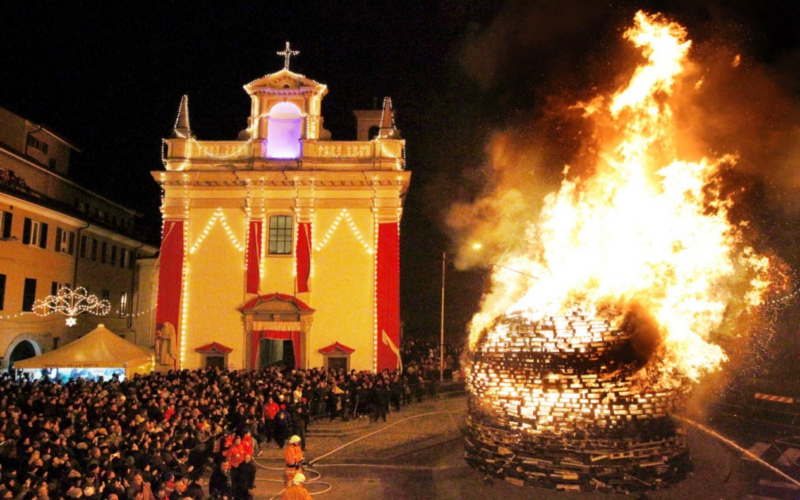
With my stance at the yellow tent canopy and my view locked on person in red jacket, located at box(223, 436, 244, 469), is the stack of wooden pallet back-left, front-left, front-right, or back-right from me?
front-left

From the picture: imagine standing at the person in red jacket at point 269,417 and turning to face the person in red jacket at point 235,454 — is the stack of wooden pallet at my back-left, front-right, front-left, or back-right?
front-left

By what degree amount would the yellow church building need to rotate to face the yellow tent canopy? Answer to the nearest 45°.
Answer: approximately 45° to its right

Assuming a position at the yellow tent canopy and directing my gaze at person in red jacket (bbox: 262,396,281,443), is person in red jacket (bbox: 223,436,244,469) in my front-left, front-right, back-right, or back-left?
front-right

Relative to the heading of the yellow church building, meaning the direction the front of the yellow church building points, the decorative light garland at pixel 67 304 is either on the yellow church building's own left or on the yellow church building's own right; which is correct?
on the yellow church building's own right

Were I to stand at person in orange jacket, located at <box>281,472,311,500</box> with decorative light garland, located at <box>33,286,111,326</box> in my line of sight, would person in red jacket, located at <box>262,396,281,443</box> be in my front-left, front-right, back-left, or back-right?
front-right

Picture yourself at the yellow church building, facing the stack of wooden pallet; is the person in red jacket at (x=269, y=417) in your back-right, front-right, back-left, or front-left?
front-right

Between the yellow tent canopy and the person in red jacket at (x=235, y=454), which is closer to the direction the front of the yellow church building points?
the person in red jacket

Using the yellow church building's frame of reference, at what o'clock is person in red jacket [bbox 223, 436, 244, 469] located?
The person in red jacket is roughly at 12 o'clock from the yellow church building.

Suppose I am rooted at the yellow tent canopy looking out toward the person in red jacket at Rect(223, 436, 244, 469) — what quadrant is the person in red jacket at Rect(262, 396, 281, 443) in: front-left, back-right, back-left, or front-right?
front-left

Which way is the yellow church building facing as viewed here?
toward the camera

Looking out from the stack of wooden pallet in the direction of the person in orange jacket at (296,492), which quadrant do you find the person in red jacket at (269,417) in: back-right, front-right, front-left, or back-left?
front-right

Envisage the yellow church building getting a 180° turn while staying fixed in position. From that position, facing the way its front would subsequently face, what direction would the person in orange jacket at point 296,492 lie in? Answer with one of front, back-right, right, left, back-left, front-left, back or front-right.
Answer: back

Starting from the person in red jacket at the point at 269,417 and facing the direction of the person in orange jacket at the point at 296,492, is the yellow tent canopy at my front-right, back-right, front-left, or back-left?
back-right

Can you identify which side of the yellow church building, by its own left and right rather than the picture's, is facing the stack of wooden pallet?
front

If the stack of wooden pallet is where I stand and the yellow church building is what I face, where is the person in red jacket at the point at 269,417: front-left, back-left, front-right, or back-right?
front-left

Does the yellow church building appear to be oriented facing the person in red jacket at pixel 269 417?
yes
